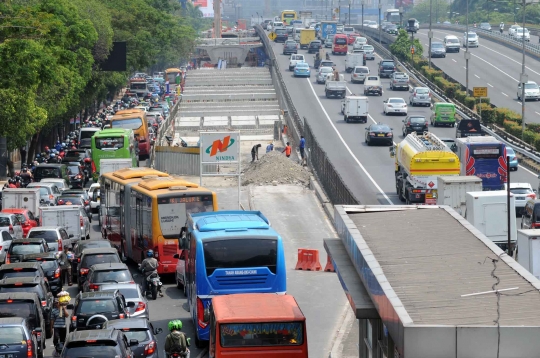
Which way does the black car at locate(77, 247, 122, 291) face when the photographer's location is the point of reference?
facing away from the viewer

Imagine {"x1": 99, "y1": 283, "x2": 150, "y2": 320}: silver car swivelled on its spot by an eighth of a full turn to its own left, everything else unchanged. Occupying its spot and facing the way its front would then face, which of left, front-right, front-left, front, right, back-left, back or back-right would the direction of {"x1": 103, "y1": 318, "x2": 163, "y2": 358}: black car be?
back-left

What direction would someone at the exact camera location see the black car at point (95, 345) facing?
facing away from the viewer

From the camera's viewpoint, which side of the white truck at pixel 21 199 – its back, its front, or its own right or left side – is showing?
back

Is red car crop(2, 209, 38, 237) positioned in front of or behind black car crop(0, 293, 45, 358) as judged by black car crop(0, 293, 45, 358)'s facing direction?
in front

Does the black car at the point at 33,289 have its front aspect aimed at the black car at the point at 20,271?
yes

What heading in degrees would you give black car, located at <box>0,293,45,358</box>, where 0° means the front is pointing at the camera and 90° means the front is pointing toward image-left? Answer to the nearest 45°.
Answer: approximately 180°

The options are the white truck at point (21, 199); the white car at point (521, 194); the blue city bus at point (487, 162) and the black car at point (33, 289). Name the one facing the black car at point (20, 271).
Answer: the black car at point (33, 289)

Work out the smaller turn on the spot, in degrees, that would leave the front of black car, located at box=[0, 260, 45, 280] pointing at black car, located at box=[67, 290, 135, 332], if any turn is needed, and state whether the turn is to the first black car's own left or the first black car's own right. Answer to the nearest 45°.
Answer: approximately 180°
